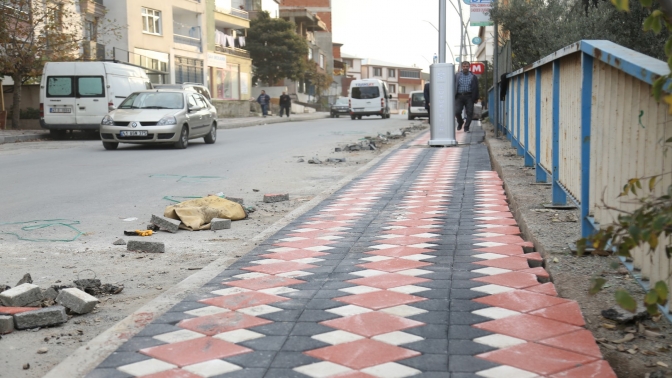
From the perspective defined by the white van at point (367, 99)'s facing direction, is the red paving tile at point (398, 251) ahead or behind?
behind

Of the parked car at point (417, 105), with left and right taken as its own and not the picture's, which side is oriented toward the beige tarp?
back

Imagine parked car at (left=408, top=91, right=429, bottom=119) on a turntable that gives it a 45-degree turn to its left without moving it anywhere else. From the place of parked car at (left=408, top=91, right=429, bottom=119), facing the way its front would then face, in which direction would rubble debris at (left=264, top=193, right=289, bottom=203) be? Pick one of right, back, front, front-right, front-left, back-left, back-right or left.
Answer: back-left

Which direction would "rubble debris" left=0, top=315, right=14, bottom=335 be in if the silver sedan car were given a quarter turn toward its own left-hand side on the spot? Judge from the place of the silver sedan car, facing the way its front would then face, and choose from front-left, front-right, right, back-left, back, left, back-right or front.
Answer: front-right

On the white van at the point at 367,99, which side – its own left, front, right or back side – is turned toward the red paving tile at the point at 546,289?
back

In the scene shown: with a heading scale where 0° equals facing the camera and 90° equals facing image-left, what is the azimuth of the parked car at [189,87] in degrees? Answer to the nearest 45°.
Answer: approximately 45°

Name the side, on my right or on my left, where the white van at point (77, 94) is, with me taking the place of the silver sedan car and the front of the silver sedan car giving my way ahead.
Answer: on my right

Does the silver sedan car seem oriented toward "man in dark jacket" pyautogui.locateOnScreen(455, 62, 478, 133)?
no

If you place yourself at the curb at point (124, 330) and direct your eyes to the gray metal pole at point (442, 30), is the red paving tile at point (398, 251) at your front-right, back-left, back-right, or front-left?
front-right

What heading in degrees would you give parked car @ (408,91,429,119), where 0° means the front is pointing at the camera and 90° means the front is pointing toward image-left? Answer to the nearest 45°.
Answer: approximately 180°
